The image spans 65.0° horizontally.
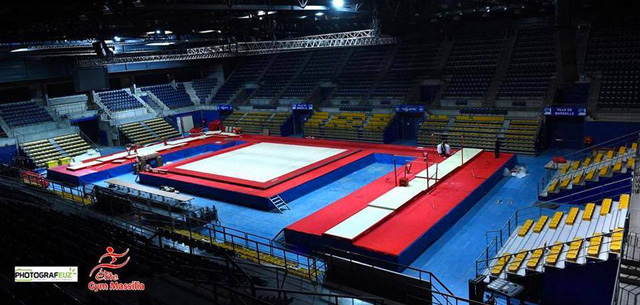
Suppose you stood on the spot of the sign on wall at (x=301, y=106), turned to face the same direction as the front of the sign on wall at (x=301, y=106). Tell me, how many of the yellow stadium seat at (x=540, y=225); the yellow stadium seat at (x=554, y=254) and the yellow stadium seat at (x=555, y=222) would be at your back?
0

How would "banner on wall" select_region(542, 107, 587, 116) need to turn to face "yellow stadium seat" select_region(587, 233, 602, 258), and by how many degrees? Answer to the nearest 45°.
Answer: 0° — it already faces it

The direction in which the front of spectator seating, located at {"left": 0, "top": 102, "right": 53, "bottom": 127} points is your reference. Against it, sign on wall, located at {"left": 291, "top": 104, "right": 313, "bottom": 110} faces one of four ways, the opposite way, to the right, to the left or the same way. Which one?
to the right

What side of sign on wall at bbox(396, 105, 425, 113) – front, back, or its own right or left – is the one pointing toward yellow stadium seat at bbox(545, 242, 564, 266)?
front

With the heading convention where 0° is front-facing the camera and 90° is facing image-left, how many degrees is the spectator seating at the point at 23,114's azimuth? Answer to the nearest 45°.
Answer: approximately 315°

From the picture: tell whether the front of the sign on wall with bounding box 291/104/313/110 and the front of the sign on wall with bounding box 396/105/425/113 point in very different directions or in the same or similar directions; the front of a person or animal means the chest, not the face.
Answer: same or similar directions

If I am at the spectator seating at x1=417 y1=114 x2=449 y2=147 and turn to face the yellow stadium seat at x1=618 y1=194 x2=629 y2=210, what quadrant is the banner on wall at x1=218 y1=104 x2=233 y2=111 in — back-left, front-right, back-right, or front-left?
back-right

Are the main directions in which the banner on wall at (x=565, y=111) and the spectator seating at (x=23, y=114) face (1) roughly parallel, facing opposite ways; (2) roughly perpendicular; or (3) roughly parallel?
roughly perpendicular

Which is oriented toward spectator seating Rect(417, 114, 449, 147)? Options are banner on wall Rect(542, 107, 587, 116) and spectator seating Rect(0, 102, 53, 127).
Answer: spectator seating Rect(0, 102, 53, 127)

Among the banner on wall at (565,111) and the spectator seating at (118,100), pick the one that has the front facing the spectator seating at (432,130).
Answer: the spectator seating at (118,100)

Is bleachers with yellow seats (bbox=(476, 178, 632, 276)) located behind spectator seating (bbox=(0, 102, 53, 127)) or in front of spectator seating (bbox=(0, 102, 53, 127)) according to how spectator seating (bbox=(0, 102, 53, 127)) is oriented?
in front

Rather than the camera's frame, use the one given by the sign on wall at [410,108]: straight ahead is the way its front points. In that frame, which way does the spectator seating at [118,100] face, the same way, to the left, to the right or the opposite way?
to the left

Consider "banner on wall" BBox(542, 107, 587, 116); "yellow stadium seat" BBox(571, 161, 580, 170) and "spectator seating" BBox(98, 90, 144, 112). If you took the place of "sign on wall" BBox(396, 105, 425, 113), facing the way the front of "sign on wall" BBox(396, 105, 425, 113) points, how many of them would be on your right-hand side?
1

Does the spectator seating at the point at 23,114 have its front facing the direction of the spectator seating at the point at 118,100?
no

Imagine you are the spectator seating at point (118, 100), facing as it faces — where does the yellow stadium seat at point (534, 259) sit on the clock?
The yellow stadium seat is roughly at 1 o'clock from the spectator seating.

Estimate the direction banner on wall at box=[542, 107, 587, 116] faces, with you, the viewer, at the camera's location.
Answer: facing the viewer

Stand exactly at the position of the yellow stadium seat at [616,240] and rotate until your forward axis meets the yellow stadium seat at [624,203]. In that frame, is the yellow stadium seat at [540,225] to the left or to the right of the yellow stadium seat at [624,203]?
left

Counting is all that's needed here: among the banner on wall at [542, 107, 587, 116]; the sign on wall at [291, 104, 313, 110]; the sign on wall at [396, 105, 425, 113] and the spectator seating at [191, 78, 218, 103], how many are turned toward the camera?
4

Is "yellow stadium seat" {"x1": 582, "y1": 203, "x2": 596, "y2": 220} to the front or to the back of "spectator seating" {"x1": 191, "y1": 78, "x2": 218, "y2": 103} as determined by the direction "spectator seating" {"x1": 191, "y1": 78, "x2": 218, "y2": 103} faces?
to the front

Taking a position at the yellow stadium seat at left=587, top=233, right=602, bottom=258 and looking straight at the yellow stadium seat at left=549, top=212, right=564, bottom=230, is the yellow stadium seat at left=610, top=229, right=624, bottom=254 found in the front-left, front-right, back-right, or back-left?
back-right

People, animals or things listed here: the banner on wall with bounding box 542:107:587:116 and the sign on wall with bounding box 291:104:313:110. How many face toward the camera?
2

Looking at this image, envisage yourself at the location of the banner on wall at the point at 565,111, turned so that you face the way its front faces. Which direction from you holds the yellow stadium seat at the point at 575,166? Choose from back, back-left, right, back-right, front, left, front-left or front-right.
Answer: front

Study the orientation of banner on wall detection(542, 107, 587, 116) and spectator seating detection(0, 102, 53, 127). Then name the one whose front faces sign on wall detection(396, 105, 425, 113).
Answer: the spectator seating

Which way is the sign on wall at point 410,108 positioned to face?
toward the camera

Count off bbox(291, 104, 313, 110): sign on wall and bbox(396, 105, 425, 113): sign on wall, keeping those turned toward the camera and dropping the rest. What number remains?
2
